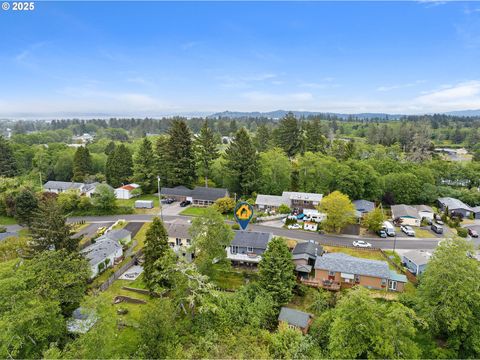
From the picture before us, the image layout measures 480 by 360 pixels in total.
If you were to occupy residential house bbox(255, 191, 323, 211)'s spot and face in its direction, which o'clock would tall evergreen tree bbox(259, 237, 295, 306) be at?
The tall evergreen tree is roughly at 12 o'clock from the residential house.

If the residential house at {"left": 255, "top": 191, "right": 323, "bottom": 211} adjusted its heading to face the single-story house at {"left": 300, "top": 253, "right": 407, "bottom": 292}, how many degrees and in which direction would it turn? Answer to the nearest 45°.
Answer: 0° — it already faces it

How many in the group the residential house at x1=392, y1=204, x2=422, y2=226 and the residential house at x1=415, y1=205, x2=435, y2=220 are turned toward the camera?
2
